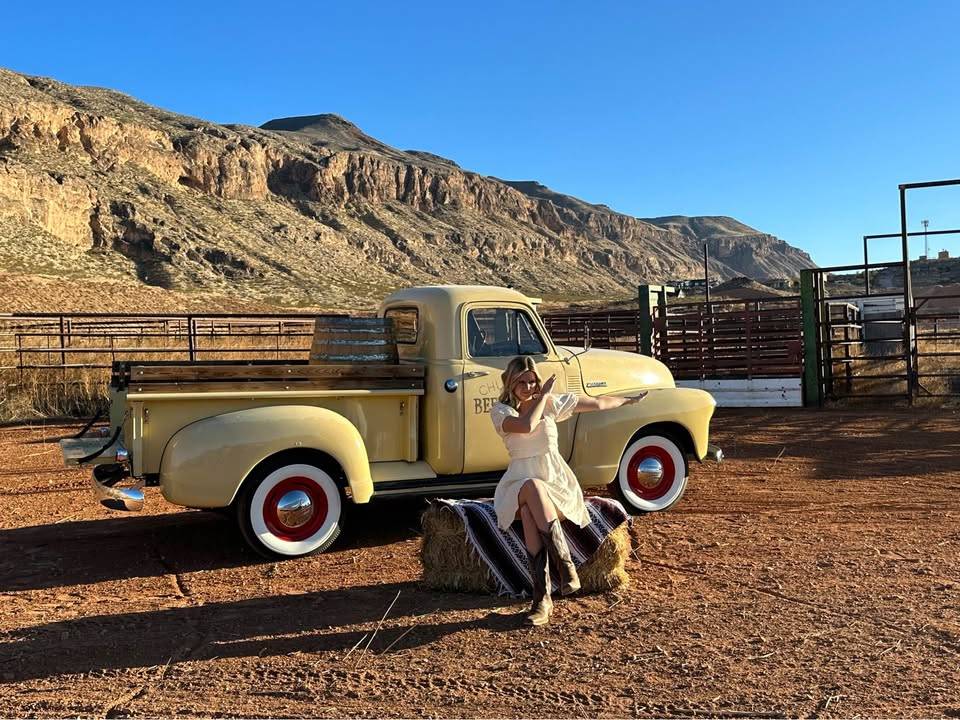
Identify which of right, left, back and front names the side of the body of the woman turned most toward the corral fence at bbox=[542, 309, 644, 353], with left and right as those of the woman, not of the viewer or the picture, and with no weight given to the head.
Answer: back

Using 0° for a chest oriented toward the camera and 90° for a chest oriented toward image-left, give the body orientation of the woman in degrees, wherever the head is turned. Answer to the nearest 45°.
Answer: approximately 0°

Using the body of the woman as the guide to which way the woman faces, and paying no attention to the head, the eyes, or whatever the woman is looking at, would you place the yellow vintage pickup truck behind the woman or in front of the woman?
behind
